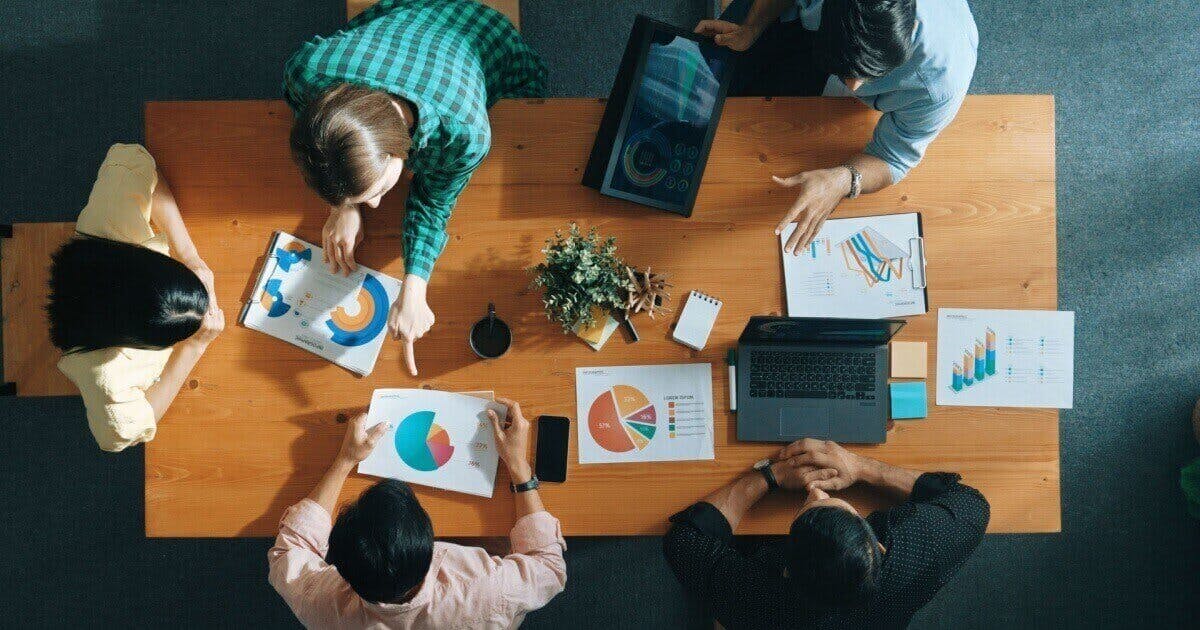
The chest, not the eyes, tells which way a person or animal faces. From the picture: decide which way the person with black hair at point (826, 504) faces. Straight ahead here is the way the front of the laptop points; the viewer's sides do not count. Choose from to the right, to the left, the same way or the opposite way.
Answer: the opposite way

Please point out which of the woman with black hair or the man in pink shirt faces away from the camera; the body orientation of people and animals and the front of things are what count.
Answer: the man in pink shirt

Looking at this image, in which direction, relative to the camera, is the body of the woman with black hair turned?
to the viewer's right

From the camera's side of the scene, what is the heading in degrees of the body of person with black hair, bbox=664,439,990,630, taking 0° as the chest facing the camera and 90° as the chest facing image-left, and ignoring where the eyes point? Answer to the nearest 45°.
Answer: approximately 180°

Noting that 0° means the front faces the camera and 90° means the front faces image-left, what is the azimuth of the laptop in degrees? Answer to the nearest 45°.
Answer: approximately 0°

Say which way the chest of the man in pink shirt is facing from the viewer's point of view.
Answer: away from the camera

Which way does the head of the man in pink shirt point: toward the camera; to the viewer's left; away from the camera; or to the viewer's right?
away from the camera
